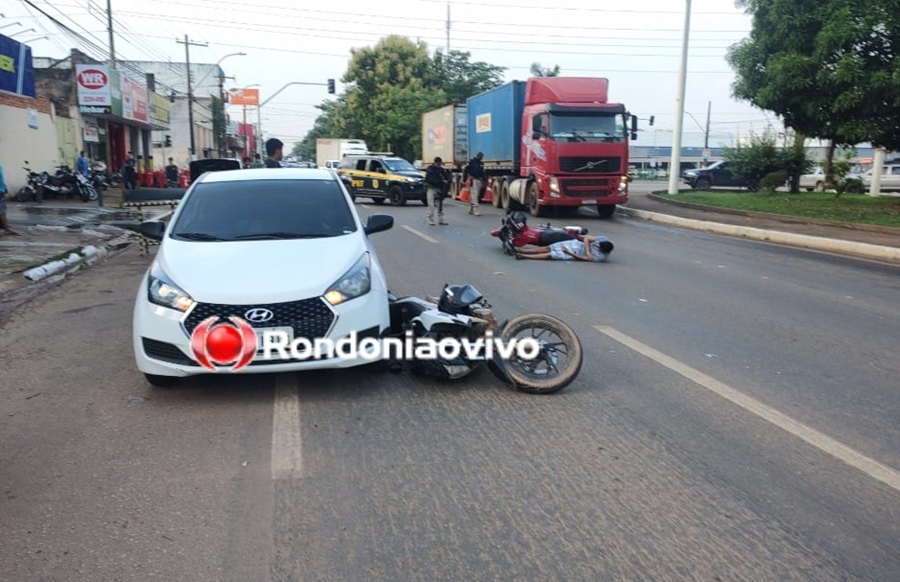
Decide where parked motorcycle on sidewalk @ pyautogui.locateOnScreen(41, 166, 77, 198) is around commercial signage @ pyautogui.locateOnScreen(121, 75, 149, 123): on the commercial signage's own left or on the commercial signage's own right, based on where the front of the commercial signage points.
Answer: on the commercial signage's own right

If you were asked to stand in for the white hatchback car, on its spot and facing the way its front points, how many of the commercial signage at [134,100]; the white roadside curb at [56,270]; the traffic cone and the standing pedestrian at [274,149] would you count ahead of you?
0

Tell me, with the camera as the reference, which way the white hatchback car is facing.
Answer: facing the viewer

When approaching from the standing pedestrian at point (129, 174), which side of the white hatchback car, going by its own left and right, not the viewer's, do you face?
back

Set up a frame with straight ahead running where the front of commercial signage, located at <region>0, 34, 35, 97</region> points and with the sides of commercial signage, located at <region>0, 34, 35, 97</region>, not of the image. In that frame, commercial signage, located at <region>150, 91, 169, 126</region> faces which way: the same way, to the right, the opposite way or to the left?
the same way

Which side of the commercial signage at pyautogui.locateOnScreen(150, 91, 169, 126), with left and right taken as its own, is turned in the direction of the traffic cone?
front
